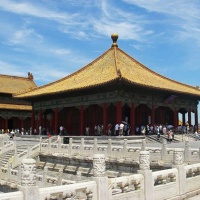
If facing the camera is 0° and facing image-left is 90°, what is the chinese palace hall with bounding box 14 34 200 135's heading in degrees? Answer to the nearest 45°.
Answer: approximately 315°
